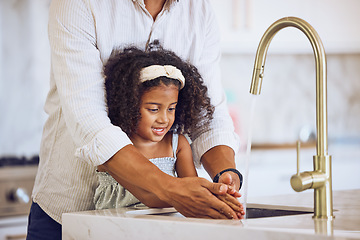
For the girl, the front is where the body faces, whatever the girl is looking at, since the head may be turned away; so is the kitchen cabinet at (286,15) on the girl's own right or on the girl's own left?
on the girl's own left

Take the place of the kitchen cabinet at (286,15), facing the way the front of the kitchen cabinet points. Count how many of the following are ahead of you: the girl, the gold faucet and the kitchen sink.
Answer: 3

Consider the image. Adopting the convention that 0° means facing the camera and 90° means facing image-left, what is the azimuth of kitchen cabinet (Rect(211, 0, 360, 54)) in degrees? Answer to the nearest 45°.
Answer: approximately 0°

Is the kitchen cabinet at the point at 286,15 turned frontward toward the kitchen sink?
yes

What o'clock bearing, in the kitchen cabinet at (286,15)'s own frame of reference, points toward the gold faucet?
The gold faucet is roughly at 12 o'clock from the kitchen cabinet.
